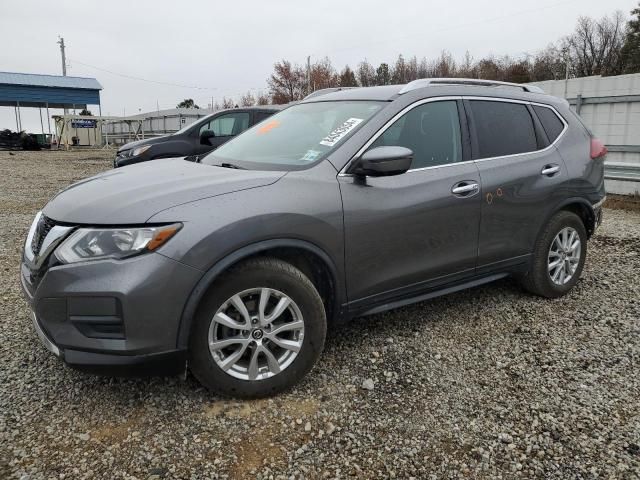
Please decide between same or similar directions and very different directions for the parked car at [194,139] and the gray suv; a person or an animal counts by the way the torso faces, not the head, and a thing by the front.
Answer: same or similar directions

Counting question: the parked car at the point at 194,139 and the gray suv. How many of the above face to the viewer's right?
0

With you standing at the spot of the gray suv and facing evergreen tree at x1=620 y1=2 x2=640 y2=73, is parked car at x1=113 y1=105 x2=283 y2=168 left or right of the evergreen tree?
left

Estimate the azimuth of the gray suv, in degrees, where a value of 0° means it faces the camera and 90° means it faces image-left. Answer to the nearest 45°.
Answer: approximately 45°

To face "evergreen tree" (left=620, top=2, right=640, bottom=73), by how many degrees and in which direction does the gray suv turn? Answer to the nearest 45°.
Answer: approximately 180°

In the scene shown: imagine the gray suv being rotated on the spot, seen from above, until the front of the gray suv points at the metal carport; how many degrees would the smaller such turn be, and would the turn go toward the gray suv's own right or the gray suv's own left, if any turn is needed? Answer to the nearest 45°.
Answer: approximately 90° to the gray suv's own right

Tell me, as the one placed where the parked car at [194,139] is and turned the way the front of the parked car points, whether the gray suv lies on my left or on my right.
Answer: on my left
